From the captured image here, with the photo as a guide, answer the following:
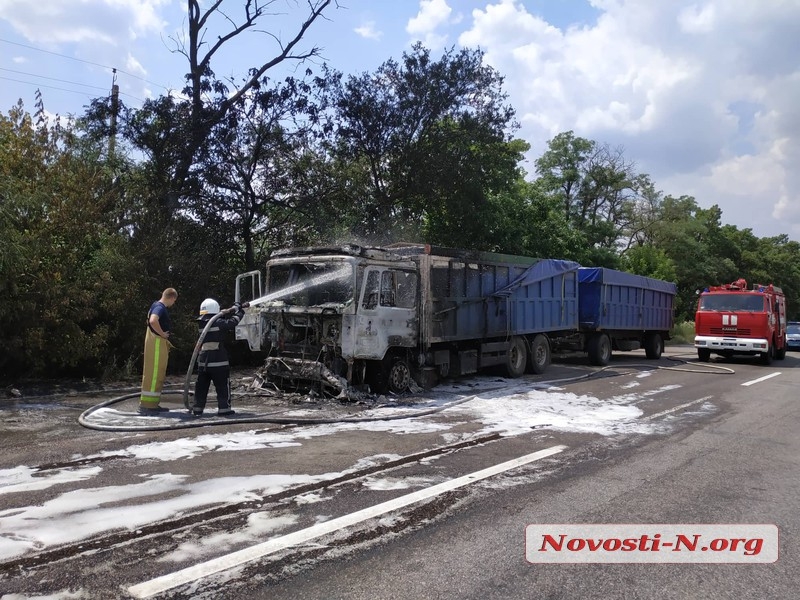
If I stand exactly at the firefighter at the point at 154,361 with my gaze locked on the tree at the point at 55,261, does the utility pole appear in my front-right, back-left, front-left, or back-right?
front-right

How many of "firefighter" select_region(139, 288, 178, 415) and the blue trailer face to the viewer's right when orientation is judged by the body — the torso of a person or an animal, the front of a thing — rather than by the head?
1

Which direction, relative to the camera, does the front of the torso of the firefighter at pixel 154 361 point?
to the viewer's right

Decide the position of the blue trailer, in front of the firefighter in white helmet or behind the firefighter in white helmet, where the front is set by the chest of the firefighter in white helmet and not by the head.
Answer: in front

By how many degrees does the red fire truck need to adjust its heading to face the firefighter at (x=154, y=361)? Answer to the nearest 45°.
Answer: approximately 45° to its right

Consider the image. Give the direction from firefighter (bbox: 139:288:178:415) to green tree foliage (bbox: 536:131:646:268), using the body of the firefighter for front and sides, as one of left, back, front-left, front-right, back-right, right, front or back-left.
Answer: front-left

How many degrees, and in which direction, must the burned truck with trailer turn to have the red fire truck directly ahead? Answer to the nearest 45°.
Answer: approximately 180°

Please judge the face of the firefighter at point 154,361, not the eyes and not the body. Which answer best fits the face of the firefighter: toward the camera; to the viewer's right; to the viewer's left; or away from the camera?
to the viewer's right

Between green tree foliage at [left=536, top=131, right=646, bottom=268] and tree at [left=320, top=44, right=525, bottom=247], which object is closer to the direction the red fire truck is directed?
the tree

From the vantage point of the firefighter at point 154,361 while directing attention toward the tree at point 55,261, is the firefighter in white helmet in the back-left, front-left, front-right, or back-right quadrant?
back-right

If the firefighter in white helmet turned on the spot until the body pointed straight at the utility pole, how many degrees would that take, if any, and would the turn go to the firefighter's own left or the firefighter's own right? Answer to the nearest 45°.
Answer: approximately 45° to the firefighter's own left

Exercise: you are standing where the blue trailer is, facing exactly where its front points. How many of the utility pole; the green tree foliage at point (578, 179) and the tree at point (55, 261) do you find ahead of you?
2

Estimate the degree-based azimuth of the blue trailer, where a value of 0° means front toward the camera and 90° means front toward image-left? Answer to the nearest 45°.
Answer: approximately 45°

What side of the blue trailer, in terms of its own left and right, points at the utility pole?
front

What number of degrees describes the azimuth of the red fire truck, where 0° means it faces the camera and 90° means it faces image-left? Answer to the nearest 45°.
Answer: approximately 0°

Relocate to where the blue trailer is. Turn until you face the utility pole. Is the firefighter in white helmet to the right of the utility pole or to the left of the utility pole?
left
